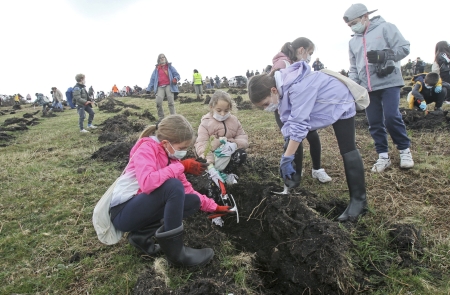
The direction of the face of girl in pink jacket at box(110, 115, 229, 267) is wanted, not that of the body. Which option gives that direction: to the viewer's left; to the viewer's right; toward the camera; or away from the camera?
to the viewer's right

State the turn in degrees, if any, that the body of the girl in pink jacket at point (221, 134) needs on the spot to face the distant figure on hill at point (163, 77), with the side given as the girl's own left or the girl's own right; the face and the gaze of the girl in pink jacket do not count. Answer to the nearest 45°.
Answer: approximately 180°

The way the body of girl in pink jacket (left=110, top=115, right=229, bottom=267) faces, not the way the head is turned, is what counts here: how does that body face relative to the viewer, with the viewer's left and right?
facing to the right of the viewer

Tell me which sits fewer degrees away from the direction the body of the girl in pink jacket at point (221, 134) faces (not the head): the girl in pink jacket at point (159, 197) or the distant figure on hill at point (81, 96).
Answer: the girl in pink jacket

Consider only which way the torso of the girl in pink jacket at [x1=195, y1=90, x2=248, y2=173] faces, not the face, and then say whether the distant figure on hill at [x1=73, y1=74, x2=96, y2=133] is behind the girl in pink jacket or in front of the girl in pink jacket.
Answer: behind

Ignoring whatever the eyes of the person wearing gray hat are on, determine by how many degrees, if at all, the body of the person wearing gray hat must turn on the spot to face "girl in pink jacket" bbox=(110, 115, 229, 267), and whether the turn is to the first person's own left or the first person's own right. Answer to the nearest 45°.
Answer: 0° — they already face them
